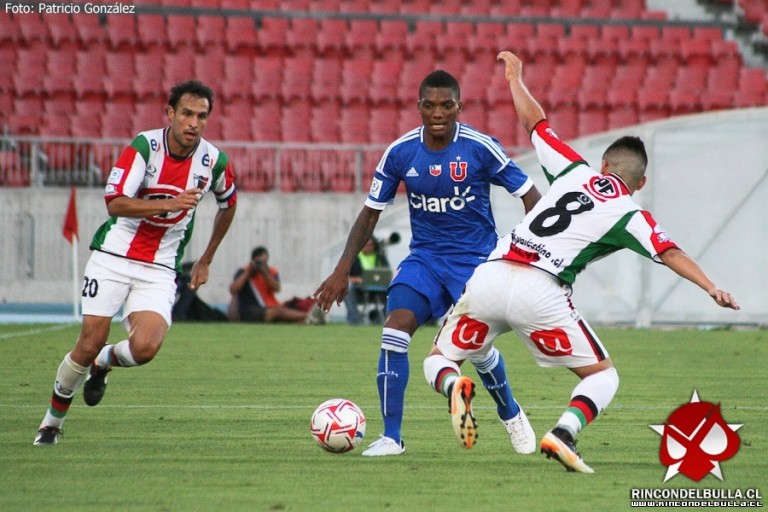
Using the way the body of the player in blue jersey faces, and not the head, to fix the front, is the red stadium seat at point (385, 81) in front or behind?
behind

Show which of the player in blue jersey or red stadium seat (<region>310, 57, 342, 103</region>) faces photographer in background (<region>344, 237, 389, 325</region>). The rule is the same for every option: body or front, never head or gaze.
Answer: the red stadium seat

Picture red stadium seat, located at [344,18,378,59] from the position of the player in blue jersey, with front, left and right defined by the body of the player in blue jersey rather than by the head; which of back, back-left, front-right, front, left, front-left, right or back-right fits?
back

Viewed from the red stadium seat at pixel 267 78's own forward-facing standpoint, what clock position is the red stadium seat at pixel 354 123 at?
the red stadium seat at pixel 354 123 is roughly at 10 o'clock from the red stadium seat at pixel 267 78.

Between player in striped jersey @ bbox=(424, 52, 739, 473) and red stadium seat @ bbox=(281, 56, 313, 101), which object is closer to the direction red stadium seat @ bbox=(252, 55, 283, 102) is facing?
the player in striped jersey

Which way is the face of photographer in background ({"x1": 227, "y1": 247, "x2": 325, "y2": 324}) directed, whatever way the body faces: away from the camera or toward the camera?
toward the camera

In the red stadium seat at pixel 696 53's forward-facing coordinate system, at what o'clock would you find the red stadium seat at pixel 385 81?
the red stadium seat at pixel 385 81 is roughly at 2 o'clock from the red stadium seat at pixel 696 53.

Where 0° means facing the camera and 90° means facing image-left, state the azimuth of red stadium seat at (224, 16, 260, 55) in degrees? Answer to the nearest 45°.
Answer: approximately 0°

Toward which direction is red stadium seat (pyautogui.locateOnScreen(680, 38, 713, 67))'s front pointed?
toward the camera

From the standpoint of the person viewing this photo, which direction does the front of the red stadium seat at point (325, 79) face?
facing the viewer

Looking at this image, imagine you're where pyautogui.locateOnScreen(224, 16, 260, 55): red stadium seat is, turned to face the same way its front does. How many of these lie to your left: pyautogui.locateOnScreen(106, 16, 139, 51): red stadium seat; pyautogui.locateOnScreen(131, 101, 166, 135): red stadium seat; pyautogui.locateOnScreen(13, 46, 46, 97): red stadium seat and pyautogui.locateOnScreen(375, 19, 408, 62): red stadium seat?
1

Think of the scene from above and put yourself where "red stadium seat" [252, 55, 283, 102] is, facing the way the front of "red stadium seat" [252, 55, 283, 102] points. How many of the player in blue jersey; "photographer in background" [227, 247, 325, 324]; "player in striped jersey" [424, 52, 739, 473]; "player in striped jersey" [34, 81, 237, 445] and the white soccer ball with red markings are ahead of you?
5

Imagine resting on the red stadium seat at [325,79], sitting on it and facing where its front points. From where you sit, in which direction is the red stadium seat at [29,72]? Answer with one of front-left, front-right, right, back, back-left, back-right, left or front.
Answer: right
